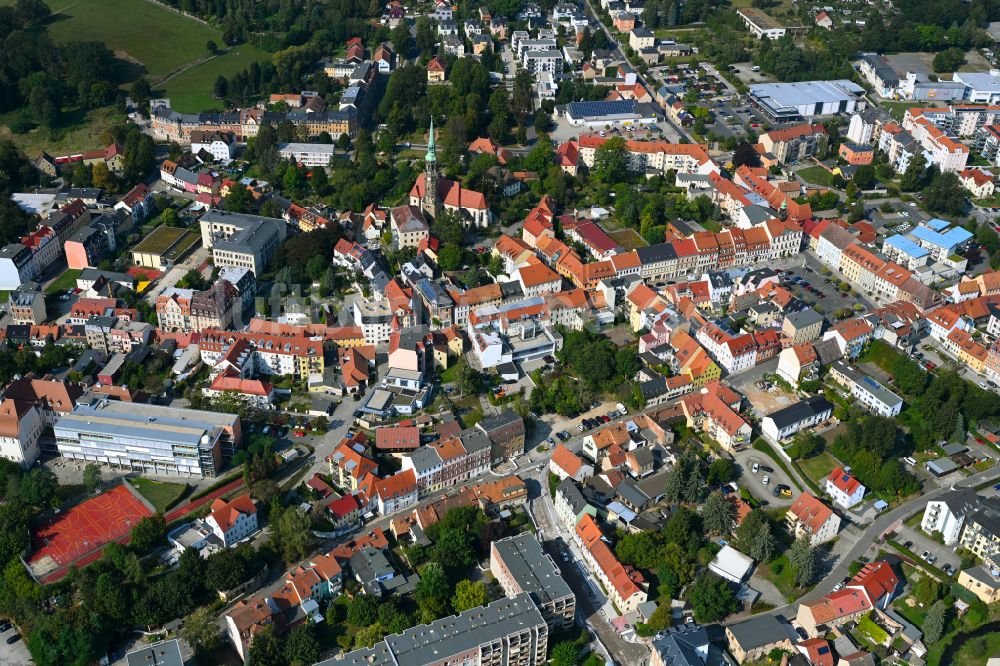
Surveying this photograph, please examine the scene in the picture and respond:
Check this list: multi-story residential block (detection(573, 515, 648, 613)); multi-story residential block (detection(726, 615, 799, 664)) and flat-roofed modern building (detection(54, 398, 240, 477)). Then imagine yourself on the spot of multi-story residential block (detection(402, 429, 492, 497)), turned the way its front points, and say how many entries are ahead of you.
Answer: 2

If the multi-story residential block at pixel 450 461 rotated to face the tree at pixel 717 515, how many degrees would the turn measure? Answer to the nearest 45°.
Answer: approximately 45° to its left

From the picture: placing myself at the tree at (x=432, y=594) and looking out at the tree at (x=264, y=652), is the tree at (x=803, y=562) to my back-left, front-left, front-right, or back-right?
back-left

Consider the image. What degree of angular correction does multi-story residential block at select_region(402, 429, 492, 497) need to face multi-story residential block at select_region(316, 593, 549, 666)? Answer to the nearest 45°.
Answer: approximately 45° to its right

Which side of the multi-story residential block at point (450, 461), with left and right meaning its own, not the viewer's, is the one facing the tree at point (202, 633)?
right

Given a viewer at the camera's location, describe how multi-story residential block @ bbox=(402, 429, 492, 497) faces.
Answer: facing the viewer and to the right of the viewer

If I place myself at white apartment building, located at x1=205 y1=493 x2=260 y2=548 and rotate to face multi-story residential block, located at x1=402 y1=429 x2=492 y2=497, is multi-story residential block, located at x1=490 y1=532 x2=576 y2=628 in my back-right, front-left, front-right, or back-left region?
front-right

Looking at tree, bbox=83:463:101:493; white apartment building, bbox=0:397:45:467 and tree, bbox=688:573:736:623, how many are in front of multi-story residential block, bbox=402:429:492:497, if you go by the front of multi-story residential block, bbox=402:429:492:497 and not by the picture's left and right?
1

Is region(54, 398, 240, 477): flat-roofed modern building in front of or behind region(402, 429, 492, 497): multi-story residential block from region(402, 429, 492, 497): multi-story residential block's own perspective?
behind

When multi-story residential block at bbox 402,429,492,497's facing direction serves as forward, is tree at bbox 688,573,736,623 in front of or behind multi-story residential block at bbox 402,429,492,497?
in front

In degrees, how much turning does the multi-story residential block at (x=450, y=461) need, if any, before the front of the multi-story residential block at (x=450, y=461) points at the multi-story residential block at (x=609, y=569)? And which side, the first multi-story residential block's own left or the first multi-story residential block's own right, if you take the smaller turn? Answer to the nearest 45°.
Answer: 0° — it already faces it

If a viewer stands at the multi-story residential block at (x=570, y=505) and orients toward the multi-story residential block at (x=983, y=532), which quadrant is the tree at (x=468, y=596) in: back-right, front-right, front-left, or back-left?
back-right

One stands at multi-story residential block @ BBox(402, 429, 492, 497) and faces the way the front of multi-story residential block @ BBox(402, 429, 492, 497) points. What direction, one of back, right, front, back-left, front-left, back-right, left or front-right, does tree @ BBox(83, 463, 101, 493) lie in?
back-right
